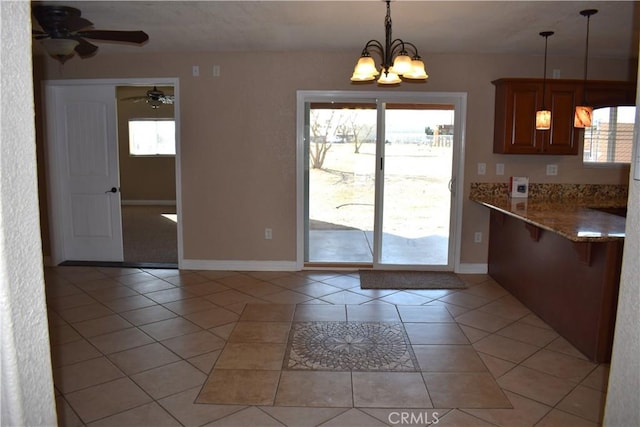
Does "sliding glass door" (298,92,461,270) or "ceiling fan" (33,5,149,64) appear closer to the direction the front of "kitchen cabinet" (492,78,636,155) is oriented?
the ceiling fan

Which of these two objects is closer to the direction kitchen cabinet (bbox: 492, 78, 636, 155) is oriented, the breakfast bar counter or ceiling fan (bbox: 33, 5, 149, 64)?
the breakfast bar counter

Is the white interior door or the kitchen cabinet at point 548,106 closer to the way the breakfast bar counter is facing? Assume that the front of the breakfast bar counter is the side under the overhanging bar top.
the white interior door

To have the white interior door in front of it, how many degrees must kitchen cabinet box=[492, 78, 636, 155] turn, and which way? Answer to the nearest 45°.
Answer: approximately 90° to its right

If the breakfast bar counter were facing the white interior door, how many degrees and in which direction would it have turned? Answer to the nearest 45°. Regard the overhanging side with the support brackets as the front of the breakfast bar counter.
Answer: approximately 45° to its right

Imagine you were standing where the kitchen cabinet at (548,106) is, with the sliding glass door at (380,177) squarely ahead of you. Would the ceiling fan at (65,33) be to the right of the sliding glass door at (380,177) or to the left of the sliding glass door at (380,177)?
left

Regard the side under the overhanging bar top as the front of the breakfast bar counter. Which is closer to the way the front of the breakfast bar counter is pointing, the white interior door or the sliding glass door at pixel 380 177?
the white interior door

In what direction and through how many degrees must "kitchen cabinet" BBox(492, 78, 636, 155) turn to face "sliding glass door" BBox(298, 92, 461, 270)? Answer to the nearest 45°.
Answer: approximately 90° to its right

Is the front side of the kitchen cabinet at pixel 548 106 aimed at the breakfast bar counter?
yes

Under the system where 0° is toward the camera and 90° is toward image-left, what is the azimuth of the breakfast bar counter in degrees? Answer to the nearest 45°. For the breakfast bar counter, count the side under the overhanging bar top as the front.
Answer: approximately 45°

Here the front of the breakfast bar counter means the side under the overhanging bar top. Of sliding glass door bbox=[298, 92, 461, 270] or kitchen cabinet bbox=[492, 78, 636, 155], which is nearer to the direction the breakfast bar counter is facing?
the sliding glass door

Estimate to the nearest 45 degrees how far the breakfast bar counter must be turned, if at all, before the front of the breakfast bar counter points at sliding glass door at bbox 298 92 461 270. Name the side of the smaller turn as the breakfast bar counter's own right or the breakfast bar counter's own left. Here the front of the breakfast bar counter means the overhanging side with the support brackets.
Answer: approximately 90° to the breakfast bar counter's own right
